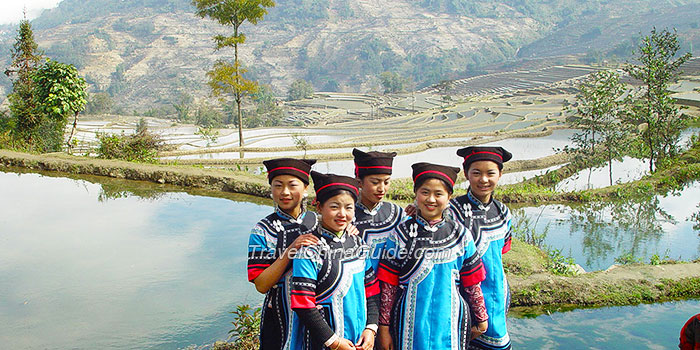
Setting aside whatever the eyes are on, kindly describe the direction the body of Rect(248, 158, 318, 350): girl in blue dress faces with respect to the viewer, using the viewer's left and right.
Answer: facing the viewer and to the right of the viewer

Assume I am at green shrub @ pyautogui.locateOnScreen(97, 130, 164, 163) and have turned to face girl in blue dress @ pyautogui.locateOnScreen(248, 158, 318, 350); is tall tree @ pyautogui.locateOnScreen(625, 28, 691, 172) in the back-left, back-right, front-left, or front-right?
front-left

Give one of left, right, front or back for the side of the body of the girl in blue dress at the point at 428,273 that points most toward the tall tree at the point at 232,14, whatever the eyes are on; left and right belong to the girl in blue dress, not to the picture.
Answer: back

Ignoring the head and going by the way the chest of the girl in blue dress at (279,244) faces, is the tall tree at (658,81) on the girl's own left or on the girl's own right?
on the girl's own left

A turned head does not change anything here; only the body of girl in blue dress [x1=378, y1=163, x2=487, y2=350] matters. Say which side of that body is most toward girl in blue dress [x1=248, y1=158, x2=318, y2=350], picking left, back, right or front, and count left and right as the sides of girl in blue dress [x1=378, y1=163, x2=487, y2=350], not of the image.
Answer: right

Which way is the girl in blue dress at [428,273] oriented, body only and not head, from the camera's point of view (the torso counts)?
toward the camera

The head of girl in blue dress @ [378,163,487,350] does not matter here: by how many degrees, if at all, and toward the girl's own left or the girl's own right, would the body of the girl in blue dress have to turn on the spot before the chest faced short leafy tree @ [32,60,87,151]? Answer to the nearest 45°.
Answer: approximately 135° to the girl's own right

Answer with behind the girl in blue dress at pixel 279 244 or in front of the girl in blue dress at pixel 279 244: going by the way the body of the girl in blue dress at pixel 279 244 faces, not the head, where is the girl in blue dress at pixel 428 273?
in front

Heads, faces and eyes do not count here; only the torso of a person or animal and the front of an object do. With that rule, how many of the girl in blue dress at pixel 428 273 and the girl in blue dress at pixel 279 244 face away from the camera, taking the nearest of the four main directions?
0

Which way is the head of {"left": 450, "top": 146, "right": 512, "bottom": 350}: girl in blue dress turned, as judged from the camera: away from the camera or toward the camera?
toward the camera

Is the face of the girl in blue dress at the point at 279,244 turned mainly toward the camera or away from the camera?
toward the camera

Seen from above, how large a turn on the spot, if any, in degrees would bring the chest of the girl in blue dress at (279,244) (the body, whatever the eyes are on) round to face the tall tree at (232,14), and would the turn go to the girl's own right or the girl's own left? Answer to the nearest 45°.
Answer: approximately 135° to the girl's own left

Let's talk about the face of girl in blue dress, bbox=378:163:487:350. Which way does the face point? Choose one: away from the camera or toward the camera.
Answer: toward the camera
